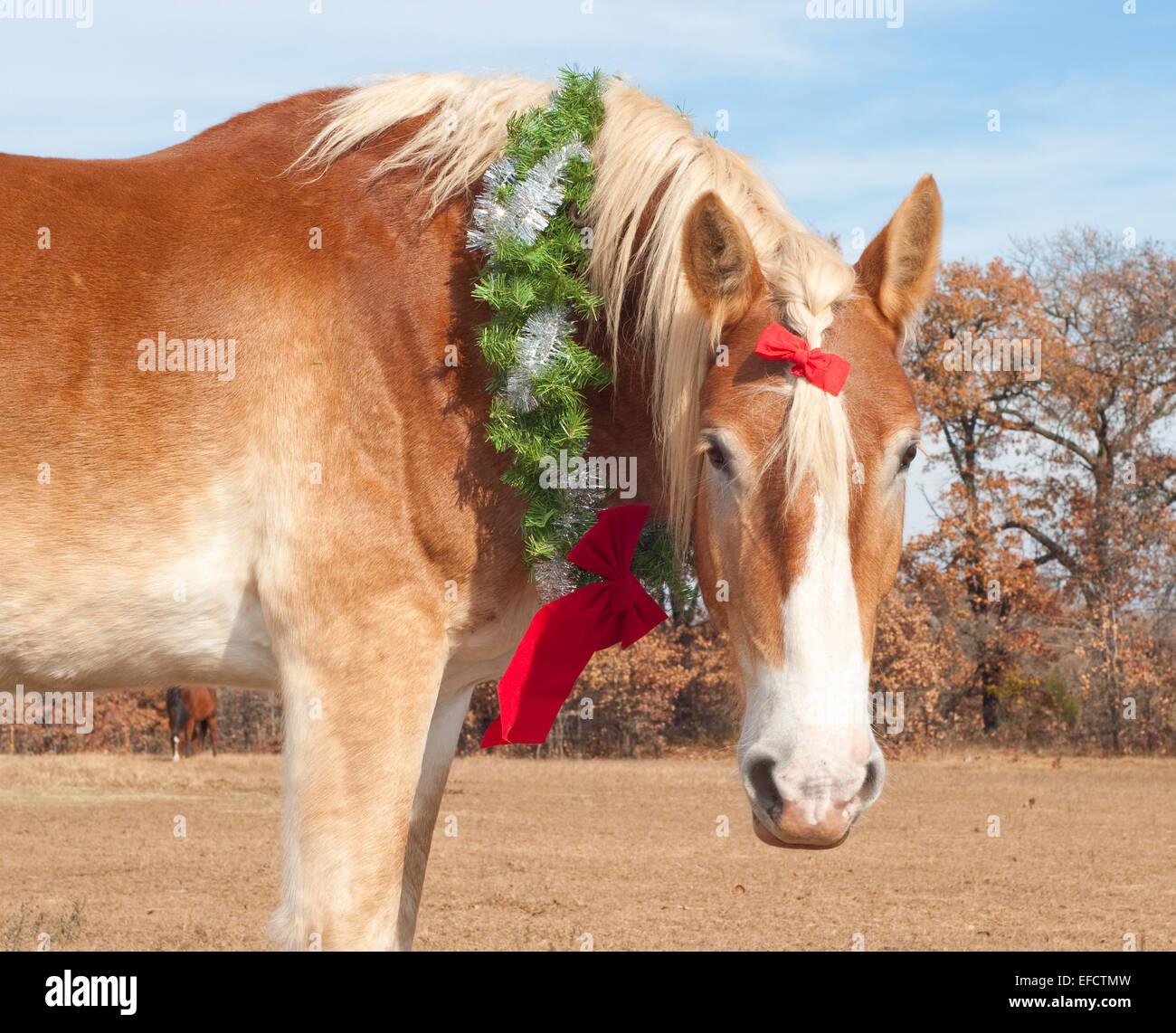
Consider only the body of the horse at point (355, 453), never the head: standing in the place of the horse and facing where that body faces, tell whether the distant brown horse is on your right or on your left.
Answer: on your left

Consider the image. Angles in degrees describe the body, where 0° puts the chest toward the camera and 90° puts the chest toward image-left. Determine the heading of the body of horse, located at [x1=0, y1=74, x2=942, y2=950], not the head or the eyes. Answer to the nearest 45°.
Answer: approximately 270°
